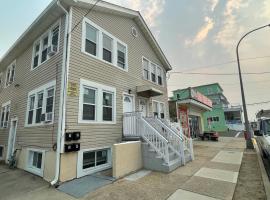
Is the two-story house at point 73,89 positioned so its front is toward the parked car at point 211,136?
no

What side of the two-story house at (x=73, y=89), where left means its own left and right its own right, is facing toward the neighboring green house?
left

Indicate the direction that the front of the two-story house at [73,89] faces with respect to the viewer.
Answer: facing the viewer and to the right of the viewer

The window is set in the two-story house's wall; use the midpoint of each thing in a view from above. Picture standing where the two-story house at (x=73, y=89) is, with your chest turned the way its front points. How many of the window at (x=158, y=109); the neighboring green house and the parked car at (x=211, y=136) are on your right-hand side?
0

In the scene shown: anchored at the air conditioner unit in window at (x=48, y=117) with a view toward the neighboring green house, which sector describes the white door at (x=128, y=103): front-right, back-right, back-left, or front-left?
front-right
